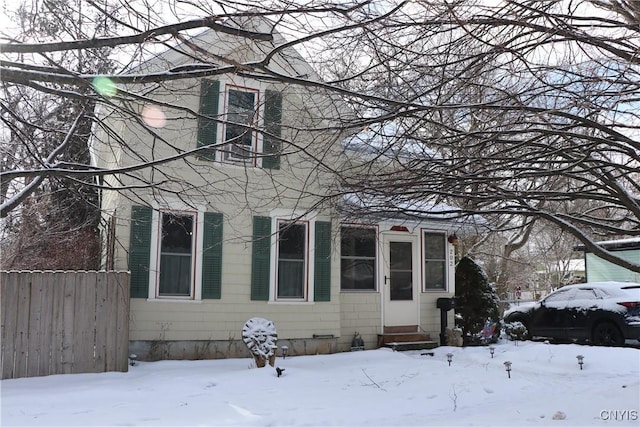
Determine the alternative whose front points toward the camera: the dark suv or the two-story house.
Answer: the two-story house

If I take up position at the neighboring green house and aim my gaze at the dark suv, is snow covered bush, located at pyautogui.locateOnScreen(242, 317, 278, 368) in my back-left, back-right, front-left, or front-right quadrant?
front-right

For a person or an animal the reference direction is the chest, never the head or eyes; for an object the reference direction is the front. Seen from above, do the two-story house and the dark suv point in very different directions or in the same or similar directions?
very different directions

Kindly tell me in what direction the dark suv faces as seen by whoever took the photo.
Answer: facing away from the viewer and to the left of the viewer

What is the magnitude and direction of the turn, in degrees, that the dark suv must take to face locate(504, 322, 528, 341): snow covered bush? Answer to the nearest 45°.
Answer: approximately 45° to its left

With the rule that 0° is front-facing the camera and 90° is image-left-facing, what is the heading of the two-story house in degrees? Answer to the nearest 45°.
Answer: approximately 0°

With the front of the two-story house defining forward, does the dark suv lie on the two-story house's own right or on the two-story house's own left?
on the two-story house's own left

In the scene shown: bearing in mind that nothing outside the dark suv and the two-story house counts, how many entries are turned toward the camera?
1

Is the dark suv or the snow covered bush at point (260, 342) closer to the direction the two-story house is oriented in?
the snow covered bush
